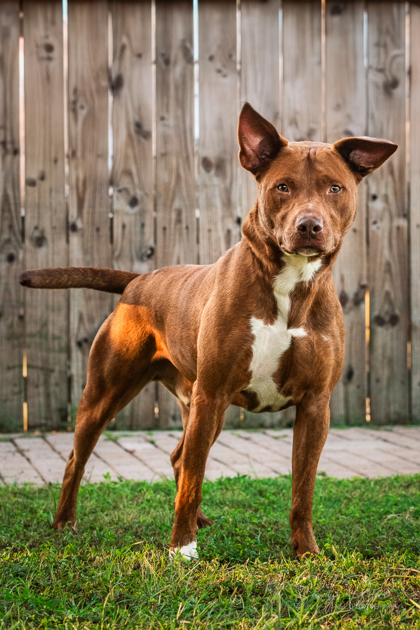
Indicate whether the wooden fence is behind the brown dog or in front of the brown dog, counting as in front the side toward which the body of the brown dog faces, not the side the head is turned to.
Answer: behind

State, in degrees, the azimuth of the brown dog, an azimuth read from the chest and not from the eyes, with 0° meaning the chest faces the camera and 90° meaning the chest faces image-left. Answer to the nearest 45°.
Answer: approximately 315°
